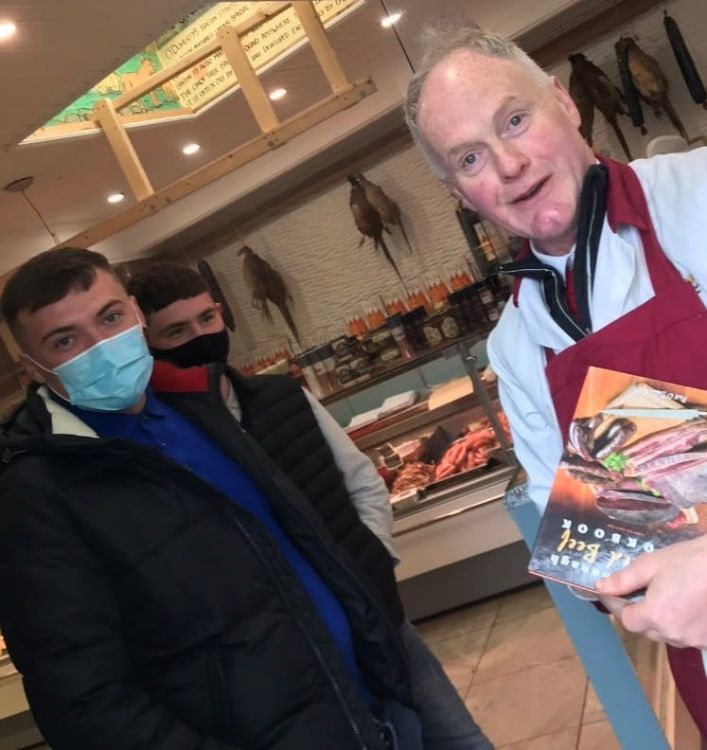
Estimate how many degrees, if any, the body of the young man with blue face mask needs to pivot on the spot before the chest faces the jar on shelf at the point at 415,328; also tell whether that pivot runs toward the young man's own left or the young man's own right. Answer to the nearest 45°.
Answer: approximately 90° to the young man's own left

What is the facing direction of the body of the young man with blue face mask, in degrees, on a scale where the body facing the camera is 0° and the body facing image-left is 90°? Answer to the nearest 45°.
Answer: approximately 315°

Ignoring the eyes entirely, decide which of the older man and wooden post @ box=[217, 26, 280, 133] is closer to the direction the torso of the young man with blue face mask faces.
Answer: the older man
